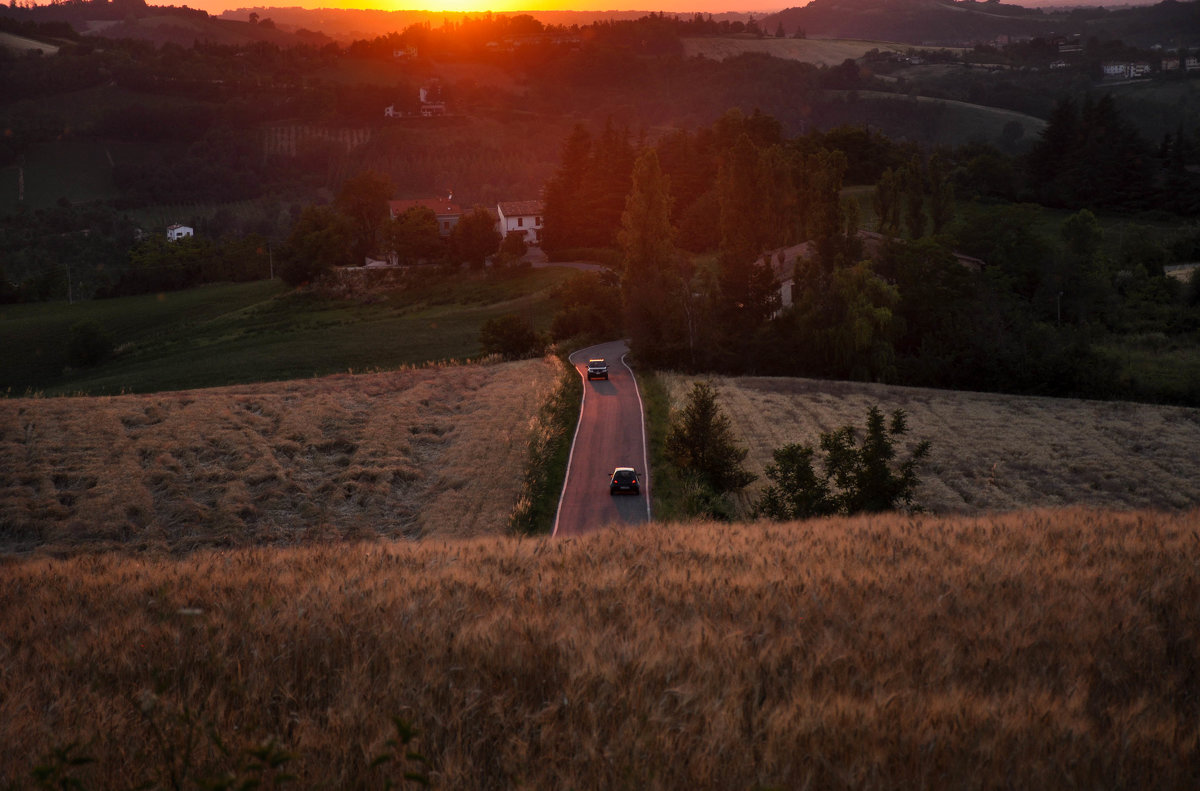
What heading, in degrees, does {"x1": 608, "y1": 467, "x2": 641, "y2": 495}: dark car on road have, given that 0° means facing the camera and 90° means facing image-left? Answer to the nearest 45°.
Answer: approximately 180°

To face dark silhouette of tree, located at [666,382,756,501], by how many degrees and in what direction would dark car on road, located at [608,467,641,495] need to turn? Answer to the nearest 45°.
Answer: approximately 45° to its right
